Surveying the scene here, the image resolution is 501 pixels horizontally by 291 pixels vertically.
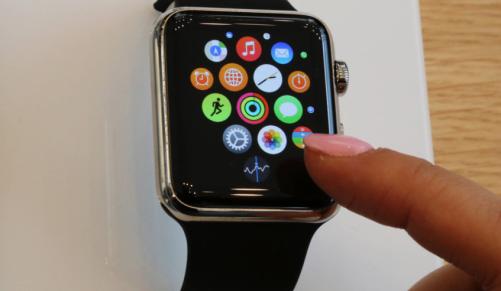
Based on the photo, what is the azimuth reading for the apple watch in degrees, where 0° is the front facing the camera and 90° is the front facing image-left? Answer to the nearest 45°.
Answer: approximately 0°
